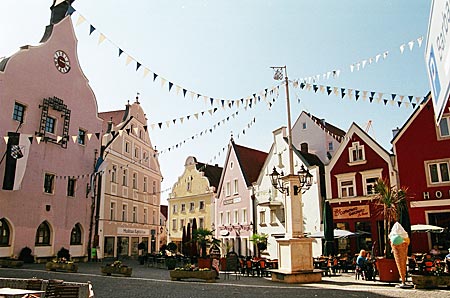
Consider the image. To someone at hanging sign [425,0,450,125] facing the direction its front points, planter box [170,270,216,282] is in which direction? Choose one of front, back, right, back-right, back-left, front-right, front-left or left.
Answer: right

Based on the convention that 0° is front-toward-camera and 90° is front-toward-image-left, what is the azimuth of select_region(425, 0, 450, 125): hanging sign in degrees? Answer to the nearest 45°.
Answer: approximately 45°

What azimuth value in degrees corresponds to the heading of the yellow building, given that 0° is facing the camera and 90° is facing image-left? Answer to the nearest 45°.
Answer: approximately 45°

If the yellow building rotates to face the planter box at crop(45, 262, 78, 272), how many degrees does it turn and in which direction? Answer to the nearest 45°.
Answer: approximately 45° to its left

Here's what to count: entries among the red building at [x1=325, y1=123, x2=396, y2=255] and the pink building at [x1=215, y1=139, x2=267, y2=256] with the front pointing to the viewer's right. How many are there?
0

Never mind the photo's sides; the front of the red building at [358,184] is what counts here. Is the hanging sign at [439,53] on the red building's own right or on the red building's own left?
on the red building's own left

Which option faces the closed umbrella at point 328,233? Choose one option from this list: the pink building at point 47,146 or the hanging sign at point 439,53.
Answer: the pink building

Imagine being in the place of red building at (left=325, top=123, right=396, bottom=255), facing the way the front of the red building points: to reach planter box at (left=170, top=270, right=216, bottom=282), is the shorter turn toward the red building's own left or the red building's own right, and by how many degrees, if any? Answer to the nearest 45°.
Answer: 0° — it already faces it

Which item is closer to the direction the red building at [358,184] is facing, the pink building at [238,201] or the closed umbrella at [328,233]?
the closed umbrella

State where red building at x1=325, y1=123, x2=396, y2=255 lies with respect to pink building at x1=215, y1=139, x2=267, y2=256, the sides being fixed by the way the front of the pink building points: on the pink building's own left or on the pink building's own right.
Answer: on the pink building's own left

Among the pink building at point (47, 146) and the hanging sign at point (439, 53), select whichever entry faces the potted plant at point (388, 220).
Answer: the pink building

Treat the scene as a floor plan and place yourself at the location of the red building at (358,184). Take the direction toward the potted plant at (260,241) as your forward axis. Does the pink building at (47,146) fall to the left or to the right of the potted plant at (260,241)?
left

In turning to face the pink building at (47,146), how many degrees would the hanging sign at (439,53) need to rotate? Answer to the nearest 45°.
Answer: approximately 90° to its right
